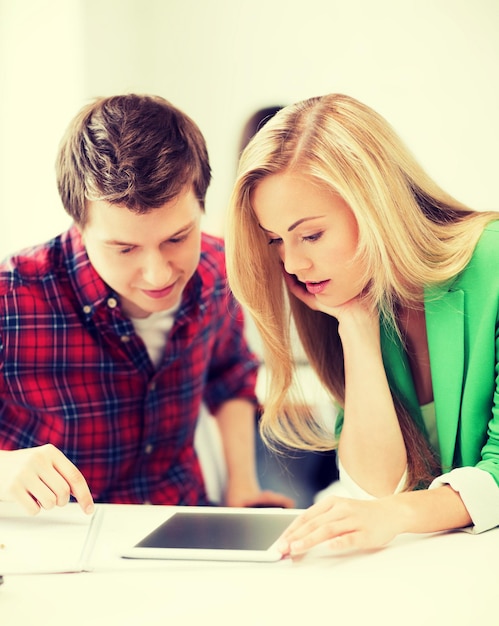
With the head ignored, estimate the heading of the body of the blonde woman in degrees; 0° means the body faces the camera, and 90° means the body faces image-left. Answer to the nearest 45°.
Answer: approximately 45°

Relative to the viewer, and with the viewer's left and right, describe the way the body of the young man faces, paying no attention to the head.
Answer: facing the viewer and to the right of the viewer

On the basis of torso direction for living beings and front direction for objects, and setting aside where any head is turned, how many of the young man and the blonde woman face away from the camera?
0

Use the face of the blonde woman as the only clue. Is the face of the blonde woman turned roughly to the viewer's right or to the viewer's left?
to the viewer's left
